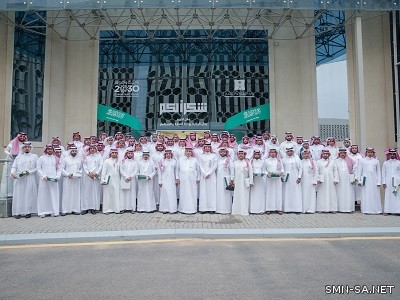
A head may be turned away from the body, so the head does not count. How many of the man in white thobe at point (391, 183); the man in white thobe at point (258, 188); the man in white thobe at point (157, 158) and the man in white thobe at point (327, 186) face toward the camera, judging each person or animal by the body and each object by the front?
4

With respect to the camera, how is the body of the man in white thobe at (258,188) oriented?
toward the camera

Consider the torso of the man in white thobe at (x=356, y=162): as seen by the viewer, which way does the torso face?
toward the camera

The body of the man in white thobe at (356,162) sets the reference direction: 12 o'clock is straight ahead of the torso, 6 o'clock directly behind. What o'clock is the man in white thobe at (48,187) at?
the man in white thobe at (48,187) is roughly at 2 o'clock from the man in white thobe at (356,162).

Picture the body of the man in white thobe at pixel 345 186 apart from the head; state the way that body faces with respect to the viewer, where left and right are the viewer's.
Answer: facing the viewer

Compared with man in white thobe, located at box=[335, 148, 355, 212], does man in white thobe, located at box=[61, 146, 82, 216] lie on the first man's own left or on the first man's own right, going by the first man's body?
on the first man's own right

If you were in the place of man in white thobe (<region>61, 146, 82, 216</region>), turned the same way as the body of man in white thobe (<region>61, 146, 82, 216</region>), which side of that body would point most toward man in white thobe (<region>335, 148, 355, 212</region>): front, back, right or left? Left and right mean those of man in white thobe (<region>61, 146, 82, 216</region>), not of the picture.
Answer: left

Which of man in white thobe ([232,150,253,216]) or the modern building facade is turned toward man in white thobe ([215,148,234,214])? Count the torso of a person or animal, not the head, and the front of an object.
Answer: the modern building facade

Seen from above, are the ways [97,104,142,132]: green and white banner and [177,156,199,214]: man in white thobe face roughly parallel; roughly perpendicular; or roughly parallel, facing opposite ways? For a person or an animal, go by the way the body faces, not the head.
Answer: roughly parallel

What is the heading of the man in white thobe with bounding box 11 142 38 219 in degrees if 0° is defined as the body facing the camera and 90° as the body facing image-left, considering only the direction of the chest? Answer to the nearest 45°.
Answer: approximately 0°

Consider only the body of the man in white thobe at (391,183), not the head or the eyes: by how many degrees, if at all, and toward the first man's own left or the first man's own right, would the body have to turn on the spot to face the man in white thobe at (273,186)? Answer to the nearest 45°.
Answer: approximately 45° to the first man's own right

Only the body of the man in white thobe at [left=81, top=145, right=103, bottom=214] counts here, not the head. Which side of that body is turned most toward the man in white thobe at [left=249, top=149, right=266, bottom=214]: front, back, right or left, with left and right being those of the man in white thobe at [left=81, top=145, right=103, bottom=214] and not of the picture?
left

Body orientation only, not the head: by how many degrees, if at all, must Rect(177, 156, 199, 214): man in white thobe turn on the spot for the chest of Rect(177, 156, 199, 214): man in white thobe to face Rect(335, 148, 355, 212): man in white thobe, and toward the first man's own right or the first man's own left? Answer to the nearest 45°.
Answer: approximately 90° to the first man's own left

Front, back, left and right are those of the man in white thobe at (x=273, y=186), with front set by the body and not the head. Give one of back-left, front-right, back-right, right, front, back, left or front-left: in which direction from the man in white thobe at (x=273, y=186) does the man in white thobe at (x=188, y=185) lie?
right

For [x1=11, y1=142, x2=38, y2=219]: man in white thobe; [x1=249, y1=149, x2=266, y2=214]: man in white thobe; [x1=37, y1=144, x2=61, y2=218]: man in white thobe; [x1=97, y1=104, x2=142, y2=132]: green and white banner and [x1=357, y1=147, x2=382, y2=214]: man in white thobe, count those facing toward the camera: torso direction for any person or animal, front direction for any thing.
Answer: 5

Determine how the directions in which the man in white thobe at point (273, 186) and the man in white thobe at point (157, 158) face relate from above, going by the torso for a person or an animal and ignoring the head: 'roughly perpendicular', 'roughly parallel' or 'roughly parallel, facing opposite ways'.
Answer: roughly parallel
